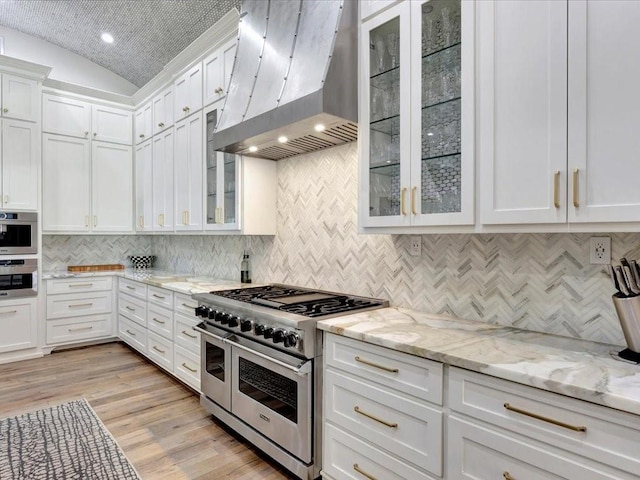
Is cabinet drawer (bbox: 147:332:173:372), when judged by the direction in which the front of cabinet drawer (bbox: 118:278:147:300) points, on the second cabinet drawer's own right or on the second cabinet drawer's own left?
on the second cabinet drawer's own left

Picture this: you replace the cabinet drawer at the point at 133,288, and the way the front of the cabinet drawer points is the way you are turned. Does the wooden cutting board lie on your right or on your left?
on your right

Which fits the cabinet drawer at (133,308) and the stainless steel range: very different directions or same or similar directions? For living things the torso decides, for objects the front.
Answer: same or similar directions

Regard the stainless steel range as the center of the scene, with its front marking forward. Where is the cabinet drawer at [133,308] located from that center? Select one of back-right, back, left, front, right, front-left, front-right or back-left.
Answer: right

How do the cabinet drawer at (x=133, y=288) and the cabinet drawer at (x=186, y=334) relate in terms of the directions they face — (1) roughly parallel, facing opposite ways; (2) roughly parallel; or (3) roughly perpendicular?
roughly parallel

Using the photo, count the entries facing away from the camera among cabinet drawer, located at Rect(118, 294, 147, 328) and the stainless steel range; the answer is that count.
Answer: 0

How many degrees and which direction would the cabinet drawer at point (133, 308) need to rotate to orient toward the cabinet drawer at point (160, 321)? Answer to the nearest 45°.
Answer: approximately 45° to its left

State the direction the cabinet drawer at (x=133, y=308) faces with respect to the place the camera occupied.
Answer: facing the viewer and to the left of the viewer

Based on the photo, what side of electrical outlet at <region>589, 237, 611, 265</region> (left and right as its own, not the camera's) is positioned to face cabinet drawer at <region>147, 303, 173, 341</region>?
right

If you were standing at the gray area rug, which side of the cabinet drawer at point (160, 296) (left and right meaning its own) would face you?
front

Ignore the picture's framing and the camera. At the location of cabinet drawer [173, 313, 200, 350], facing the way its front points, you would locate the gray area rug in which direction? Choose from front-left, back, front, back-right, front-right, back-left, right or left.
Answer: front

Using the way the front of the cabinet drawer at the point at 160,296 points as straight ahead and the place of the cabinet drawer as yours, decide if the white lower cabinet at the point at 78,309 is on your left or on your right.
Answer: on your right

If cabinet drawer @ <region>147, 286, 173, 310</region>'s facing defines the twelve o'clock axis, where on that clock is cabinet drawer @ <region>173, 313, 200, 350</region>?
cabinet drawer @ <region>173, 313, 200, 350</region> is roughly at 10 o'clock from cabinet drawer @ <region>147, 286, 173, 310</region>.

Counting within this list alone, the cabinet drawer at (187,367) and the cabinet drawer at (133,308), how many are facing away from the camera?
0

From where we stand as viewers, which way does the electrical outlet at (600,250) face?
facing the viewer

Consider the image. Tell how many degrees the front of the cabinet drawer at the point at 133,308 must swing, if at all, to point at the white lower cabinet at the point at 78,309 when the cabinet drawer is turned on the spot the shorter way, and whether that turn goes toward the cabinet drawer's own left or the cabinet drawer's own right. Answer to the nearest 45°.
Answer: approximately 90° to the cabinet drawer's own right
